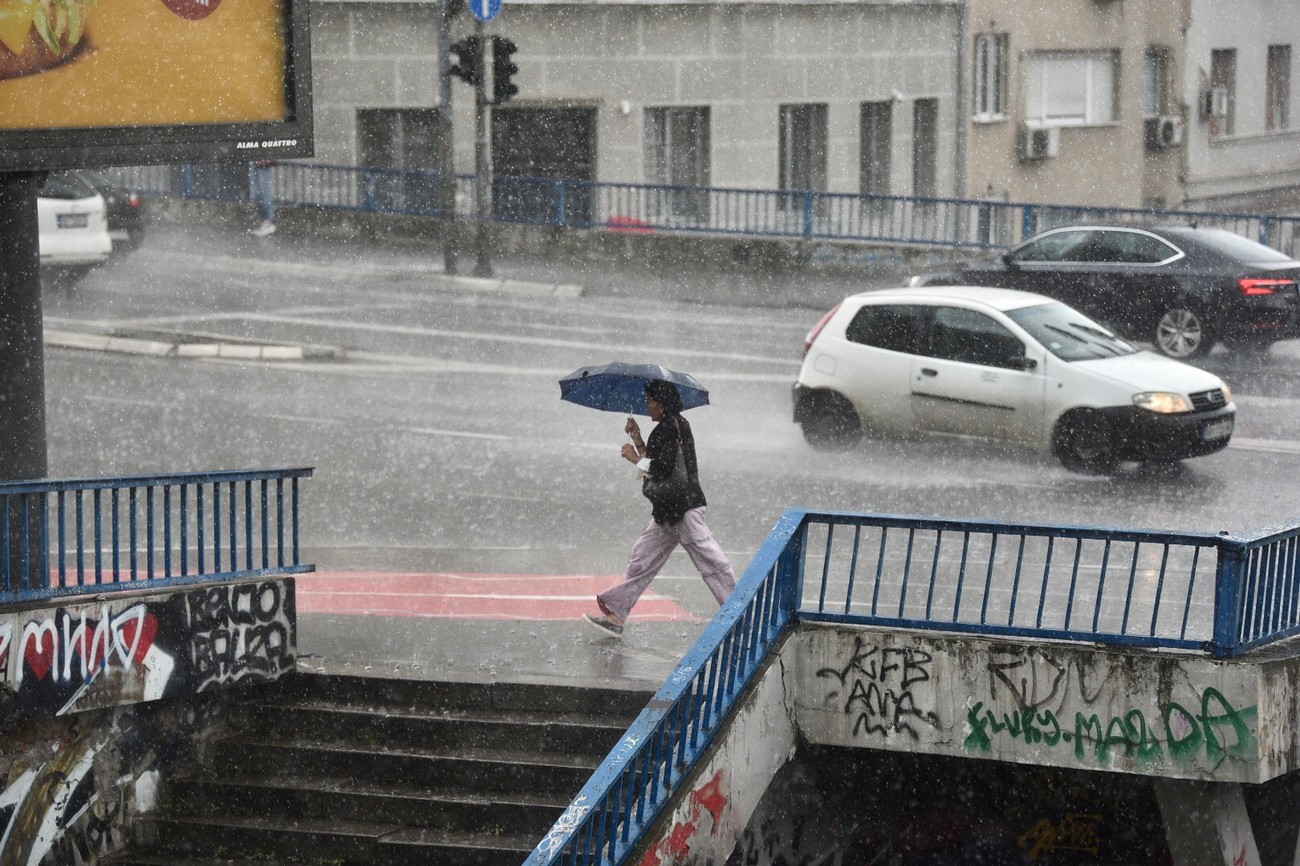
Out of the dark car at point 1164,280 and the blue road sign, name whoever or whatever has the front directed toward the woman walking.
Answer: the blue road sign

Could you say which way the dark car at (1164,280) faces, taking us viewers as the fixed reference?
facing away from the viewer and to the left of the viewer

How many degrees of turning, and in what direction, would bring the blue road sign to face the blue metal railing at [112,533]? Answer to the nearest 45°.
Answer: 0° — it already faces it

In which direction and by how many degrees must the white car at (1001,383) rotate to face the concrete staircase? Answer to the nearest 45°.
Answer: approximately 90° to its right

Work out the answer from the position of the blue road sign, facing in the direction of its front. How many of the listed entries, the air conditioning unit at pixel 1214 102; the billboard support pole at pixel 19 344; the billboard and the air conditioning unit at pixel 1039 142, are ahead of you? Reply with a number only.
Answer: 2
